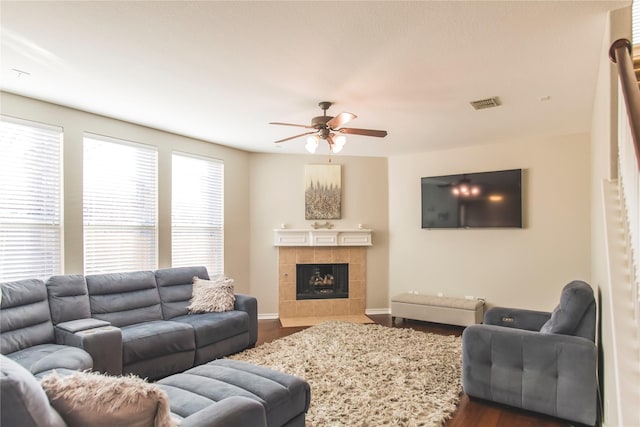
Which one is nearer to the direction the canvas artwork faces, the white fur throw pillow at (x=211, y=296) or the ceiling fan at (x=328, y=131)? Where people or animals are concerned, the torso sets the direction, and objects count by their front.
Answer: the ceiling fan

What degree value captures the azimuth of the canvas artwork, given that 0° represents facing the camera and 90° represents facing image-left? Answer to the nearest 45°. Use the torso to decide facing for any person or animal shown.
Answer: approximately 0°

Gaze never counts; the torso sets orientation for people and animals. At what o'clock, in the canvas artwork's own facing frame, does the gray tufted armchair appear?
The gray tufted armchair is roughly at 11 o'clock from the canvas artwork.

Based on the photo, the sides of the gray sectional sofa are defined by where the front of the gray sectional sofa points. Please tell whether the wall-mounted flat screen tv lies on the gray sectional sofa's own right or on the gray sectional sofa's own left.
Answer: on the gray sectional sofa's own left

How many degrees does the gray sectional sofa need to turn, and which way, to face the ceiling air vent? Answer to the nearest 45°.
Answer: approximately 45° to its left

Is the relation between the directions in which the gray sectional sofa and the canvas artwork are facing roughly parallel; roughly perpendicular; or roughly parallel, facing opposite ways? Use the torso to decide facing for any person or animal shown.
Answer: roughly perpendicular

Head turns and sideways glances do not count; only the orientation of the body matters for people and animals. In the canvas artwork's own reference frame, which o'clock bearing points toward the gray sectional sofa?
The gray sectional sofa is roughly at 1 o'clock from the canvas artwork.

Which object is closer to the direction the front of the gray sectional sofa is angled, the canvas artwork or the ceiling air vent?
the ceiling air vent

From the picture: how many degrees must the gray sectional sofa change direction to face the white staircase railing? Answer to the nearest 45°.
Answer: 0° — it already faces it
